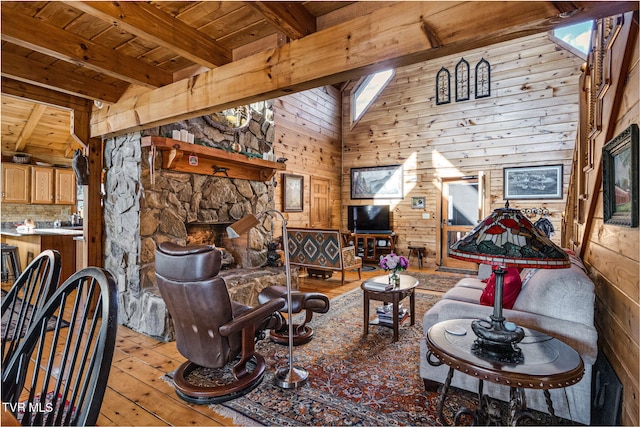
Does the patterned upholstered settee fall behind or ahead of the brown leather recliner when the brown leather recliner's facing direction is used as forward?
ahead

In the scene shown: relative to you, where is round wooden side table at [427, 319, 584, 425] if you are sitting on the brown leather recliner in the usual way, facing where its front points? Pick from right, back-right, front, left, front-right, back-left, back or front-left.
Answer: right

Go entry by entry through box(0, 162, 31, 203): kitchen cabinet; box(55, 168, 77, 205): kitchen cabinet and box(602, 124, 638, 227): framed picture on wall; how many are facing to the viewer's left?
1

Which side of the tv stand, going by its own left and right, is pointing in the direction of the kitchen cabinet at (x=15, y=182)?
right

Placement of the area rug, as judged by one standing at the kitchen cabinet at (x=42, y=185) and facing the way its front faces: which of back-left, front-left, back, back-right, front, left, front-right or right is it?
front-left

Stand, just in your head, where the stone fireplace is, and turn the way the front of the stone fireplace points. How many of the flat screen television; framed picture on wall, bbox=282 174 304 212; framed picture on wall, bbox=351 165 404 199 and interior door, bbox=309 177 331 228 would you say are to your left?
4

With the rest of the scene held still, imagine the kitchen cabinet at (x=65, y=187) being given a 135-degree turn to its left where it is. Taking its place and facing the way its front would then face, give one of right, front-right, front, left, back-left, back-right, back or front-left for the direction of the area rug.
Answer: right

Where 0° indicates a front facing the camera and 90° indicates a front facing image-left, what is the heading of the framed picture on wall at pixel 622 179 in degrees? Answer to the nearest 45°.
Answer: approximately 90°

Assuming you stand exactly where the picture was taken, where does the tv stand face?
facing the viewer

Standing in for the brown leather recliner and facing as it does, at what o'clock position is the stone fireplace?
The stone fireplace is roughly at 10 o'clock from the brown leather recliner.

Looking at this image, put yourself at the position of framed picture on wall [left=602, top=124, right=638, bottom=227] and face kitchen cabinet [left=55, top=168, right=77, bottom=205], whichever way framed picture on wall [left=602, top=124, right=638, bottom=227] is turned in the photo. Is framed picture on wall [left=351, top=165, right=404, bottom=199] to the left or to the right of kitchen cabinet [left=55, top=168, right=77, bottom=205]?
right

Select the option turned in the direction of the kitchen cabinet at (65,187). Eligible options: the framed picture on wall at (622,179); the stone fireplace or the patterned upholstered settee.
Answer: the framed picture on wall

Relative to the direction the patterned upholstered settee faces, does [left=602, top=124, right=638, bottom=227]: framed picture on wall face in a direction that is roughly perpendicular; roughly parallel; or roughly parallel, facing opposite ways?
roughly perpendicular

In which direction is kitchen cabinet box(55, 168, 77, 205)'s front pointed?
toward the camera

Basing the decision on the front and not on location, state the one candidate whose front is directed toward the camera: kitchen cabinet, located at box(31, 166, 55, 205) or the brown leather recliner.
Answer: the kitchen cabinet

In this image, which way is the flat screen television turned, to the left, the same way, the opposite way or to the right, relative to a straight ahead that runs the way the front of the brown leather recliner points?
the opposite way

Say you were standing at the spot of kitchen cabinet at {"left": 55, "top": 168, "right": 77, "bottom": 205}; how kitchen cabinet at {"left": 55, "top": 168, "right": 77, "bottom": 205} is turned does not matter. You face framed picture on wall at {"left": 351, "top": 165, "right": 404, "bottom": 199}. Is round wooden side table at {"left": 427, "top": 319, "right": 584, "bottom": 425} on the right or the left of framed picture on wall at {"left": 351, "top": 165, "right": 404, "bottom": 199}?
right
